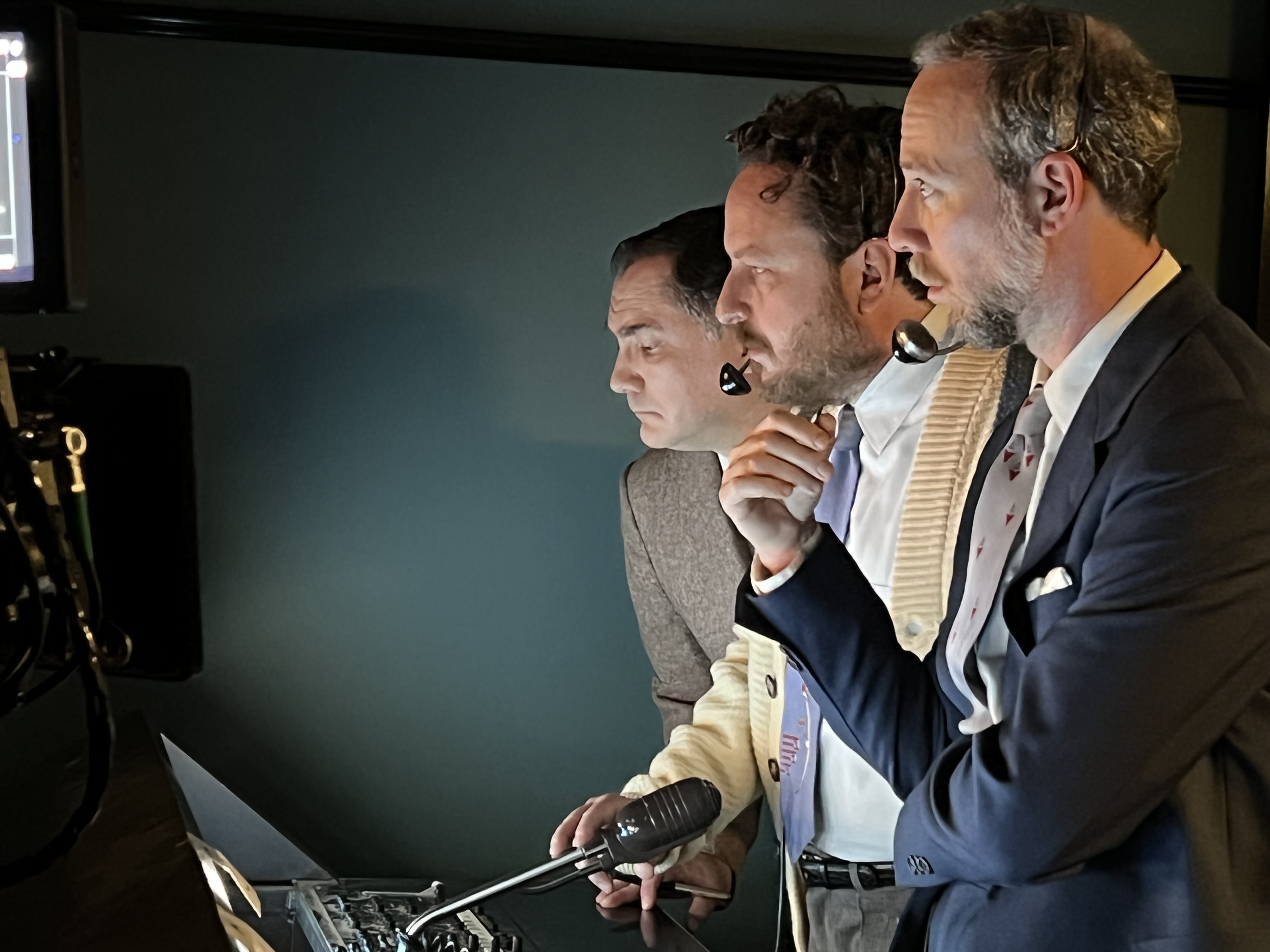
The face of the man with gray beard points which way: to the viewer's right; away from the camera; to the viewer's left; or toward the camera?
to the viewer's left

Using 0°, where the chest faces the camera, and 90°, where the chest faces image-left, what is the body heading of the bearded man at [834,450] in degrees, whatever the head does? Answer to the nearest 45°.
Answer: approximately 45°

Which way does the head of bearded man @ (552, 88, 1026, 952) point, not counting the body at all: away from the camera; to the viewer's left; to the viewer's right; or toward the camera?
to the viewer's left

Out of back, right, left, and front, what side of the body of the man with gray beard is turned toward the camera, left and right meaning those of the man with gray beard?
left

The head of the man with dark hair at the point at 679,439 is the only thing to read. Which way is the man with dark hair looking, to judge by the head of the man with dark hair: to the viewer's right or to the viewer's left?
to the viewer's left
